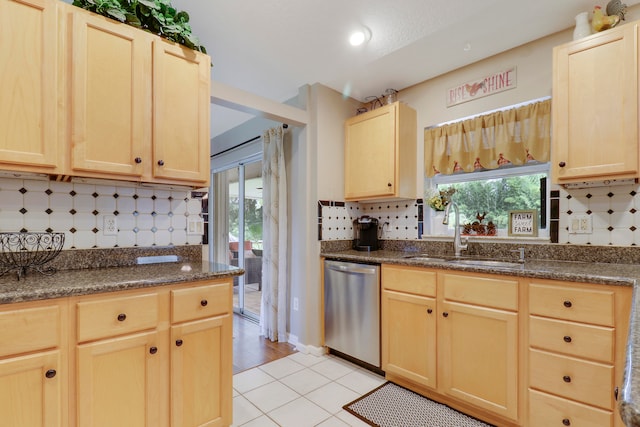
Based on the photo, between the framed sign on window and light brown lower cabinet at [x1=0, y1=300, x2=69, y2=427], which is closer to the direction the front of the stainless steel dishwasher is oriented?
the light brown lower cabinet

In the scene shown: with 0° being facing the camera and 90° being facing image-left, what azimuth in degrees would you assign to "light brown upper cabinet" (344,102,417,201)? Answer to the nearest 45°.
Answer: approximately 45°

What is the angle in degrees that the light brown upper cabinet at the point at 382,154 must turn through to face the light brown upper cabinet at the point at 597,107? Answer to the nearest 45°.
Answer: approximately 90° to its left

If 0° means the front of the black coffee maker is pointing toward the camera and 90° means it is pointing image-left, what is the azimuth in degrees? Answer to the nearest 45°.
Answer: approximately 0°

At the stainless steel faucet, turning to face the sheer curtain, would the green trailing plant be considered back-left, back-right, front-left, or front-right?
front-left

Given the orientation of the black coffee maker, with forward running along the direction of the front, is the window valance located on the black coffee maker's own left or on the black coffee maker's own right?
on the black coffee maker's own left

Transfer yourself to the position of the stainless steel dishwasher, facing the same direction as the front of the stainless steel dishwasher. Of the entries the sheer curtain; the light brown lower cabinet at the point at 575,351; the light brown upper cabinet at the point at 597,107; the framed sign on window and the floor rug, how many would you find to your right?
1

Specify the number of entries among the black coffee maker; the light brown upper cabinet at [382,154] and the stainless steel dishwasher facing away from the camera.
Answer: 0

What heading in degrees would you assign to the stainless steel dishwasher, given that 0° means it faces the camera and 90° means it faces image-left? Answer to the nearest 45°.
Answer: approximately 45°

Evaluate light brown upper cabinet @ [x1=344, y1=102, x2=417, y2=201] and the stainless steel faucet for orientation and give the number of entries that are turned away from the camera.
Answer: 0

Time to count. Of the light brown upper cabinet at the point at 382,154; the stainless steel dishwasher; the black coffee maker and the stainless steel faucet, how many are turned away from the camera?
0

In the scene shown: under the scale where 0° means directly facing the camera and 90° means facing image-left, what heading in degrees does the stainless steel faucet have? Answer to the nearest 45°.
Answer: approximately 45°

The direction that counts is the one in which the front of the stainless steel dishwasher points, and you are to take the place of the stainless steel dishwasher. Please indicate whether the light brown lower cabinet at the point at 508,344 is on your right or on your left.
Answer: on your left

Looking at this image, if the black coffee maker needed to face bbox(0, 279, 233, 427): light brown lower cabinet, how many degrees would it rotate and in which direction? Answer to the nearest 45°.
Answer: approximately 45° to its right

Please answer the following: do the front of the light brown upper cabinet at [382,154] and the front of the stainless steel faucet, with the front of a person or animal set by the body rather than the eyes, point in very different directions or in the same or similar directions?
same or similar directions

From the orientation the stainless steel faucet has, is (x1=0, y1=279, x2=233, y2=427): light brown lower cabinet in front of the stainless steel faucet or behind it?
in front

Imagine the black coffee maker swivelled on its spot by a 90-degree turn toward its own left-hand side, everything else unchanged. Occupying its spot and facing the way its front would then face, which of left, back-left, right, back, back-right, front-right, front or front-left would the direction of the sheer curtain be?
back

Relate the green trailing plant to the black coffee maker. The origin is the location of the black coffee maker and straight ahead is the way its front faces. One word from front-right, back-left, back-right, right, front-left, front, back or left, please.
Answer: front-right

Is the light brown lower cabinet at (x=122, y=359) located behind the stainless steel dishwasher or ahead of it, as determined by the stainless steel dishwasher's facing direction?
ahead
